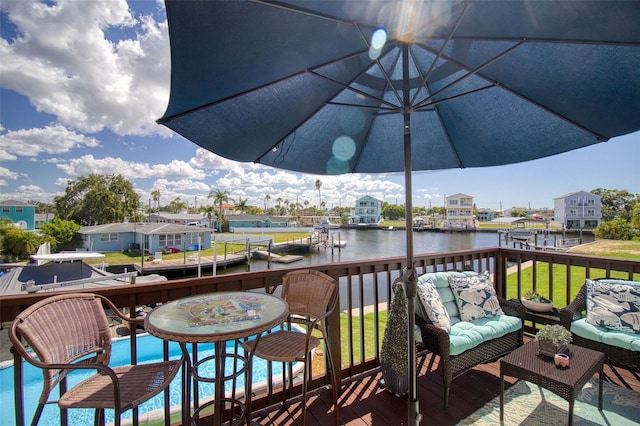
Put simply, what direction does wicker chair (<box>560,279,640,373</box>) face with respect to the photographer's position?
facing the viewer and to the left of the viewer

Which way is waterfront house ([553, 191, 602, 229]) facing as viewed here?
toward the camera

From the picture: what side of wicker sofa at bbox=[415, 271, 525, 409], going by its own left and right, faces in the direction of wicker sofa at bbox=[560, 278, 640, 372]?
left

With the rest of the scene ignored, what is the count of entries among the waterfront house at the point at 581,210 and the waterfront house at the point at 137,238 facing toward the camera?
2

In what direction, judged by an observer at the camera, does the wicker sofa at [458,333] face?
facing the viewer and to the right of the viewer

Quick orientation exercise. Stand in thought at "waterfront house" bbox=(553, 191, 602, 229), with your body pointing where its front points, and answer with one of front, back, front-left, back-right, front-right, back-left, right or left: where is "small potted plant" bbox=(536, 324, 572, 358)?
front

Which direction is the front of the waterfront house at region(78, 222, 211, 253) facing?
toward the camera

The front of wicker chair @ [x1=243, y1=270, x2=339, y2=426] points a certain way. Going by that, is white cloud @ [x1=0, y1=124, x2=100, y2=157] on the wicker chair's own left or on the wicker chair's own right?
on the wicker chair's own right

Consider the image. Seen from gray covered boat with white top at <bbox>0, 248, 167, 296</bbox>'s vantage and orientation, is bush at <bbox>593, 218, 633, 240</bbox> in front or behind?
in front

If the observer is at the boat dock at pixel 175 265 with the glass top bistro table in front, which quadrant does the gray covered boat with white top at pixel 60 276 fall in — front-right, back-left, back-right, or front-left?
front-right

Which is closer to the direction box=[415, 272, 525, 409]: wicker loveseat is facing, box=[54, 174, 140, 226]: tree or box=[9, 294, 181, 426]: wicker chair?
the wicker chair

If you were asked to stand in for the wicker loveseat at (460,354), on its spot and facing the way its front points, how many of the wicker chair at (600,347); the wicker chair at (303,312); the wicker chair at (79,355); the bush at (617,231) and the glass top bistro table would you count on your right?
3

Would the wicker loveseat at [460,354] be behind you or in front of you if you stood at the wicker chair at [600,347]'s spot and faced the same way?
in front

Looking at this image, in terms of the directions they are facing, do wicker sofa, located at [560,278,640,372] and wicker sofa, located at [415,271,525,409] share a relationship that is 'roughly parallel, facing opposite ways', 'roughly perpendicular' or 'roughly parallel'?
roughly perpendicular
